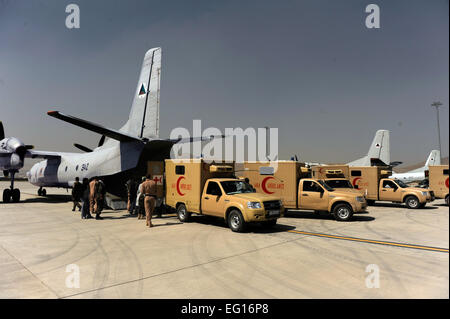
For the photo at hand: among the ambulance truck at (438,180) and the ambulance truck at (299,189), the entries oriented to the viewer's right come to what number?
2

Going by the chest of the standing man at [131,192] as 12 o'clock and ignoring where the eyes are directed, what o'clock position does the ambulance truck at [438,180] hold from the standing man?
The ambulance truck is roughly at 3 o'clock from the standing man.

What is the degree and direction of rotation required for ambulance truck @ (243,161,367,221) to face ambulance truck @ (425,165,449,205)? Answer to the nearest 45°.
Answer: approximately 45° to its left

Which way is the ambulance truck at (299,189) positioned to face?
to the viewer's right

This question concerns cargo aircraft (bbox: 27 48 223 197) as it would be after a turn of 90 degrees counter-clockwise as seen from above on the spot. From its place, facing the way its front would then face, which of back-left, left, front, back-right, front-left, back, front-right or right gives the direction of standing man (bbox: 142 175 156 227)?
front-left

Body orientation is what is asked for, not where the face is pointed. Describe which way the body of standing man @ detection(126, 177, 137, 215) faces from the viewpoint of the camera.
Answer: away from the camera

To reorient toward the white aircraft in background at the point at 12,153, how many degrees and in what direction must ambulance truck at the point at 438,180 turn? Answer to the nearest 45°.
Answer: approximately 135° to its right

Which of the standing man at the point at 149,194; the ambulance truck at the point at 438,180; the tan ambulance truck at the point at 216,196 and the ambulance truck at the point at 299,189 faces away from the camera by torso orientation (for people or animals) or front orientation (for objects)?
the standing man

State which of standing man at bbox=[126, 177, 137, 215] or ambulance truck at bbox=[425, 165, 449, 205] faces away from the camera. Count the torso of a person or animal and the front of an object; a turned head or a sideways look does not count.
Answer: the standing man

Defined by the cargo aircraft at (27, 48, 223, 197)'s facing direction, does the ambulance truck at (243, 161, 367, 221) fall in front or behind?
behind

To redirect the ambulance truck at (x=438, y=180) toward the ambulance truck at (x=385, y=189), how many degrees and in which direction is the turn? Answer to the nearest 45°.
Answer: approximately 135° to its right

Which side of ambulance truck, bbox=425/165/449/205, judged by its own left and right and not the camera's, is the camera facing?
right

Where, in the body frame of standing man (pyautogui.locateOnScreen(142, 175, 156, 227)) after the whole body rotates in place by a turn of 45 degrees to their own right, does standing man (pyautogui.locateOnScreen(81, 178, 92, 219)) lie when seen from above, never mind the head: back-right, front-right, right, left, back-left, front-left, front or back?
left
